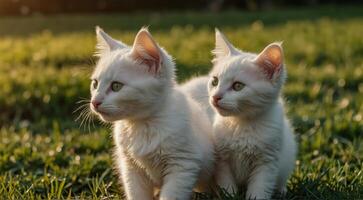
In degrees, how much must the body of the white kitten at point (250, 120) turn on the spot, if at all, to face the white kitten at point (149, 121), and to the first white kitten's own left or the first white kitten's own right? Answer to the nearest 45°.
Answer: approximately 45° to the first white kitten's own right

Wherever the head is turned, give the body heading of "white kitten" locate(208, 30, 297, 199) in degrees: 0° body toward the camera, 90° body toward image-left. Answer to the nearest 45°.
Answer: approximately 45°

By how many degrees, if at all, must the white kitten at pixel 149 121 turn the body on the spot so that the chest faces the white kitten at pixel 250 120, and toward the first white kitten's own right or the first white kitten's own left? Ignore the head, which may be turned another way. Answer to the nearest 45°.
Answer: approximately 135° to the first white kitten's own left

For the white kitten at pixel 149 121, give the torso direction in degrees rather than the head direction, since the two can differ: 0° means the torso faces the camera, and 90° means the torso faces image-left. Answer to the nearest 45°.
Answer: approximately 45°
